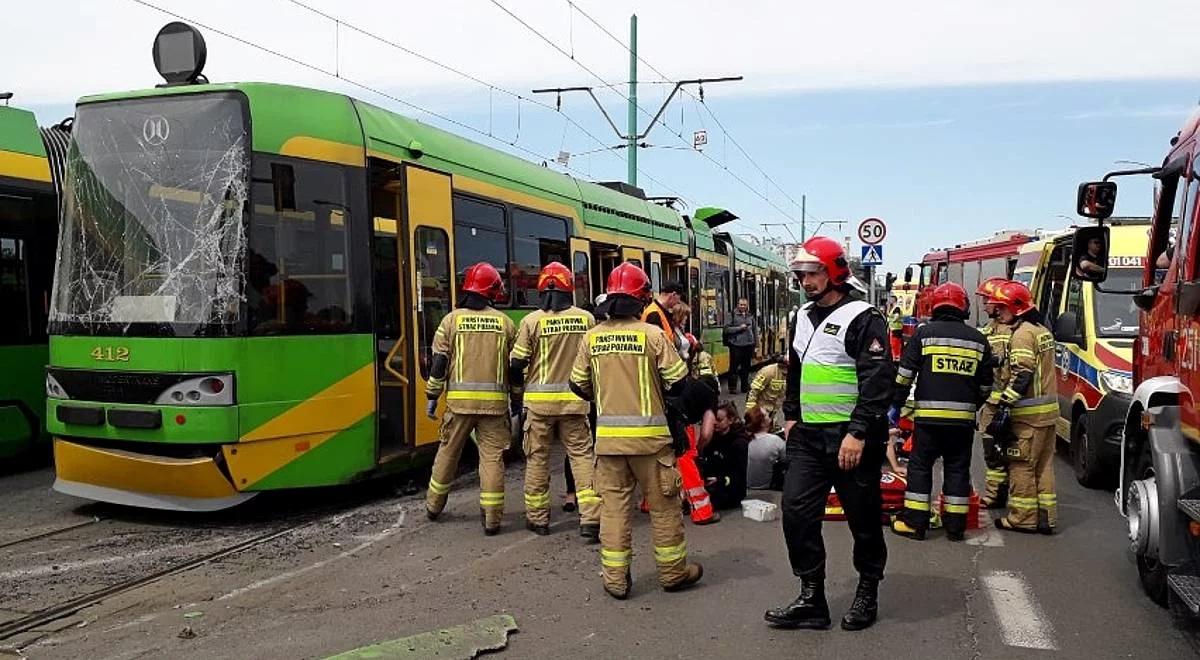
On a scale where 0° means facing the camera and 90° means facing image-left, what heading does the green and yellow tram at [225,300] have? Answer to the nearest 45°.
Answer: approximately 45°

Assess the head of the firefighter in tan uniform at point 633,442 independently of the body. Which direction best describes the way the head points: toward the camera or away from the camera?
away from the camera

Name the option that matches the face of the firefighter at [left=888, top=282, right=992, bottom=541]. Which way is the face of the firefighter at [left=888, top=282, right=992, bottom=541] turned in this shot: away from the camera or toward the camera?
away from the camera

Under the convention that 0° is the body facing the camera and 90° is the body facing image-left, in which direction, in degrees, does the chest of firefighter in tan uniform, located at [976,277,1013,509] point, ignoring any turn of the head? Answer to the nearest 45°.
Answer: approximately 90°

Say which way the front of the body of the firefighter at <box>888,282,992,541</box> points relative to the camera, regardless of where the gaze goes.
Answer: away from the camera

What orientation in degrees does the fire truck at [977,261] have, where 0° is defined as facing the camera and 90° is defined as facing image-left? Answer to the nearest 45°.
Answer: approximately 45°

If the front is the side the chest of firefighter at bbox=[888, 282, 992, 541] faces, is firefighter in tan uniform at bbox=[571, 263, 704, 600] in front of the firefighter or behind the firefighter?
behind

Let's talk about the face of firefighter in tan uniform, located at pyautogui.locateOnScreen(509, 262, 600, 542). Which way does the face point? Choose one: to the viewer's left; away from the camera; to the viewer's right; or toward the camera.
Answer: away from the camera

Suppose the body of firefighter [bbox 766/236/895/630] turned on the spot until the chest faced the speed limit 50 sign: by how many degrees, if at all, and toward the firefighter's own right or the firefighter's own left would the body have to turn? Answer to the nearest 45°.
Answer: approximately 135° to the firefighter's own right
